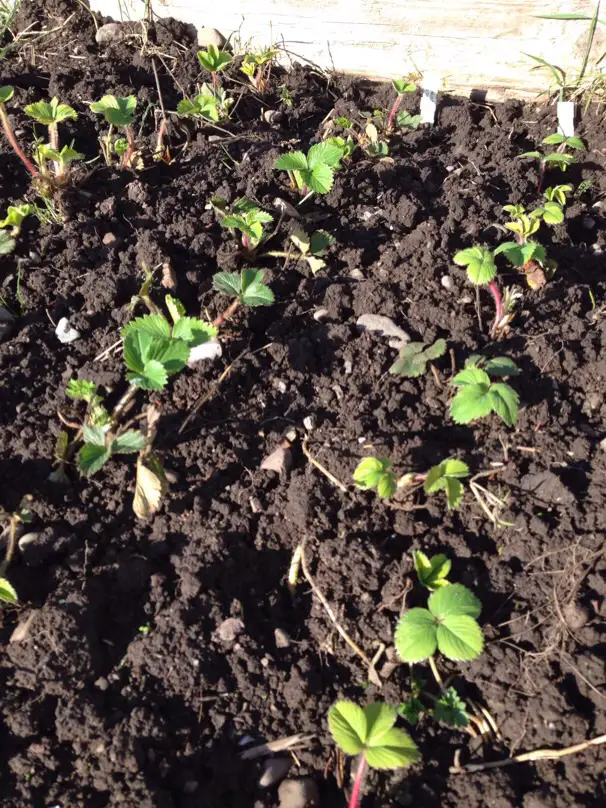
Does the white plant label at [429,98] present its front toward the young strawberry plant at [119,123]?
no

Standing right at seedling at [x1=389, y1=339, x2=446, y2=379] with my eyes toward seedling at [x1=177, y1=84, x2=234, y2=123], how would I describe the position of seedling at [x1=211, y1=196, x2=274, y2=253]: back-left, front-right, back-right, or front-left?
front-left

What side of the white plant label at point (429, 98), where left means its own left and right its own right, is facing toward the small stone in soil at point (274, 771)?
front

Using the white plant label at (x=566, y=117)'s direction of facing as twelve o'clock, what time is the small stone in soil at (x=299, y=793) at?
The small stone in soil is roughly at 12 o'clock from the white plant label.

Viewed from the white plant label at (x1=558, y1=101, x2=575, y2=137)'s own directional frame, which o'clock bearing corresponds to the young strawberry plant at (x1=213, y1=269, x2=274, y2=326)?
The young strawberry plant is roughly at 1 o'clock from the white plant label.

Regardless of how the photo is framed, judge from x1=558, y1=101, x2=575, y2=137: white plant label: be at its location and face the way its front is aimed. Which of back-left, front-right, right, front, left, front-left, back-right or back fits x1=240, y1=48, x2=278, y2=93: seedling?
right

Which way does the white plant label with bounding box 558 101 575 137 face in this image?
toward the camera

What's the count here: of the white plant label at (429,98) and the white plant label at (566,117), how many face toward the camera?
2

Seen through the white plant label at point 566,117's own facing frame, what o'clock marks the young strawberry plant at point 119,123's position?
The young strawberry plant is roughly at 2 o'clock from the white plant label.

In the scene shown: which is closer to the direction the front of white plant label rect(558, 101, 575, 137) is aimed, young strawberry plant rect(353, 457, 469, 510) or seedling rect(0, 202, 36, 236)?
the young strawberry plant

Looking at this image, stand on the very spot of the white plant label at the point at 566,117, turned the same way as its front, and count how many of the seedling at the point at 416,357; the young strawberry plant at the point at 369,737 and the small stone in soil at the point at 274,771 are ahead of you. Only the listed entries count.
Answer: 3

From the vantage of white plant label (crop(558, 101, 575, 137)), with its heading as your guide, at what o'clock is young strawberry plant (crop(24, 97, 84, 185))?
The young strawberry plant is roughly at 2 o'clock from the white plant label.

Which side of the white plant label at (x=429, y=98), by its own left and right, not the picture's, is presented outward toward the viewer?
front

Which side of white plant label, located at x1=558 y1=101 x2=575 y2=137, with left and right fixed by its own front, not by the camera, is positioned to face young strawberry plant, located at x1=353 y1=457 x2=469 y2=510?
front

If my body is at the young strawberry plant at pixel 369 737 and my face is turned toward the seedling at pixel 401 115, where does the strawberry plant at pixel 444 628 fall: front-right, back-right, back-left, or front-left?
front-right

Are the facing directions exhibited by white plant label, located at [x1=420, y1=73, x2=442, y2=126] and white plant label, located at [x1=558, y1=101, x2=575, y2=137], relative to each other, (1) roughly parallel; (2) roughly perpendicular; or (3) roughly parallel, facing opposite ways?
roughly parallel

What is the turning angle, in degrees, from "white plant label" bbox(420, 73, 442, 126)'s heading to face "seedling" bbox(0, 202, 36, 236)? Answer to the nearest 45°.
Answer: approximately 45° to its right

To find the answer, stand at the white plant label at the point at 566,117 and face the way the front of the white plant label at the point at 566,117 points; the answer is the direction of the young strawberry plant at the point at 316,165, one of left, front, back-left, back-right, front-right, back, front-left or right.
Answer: front-right
